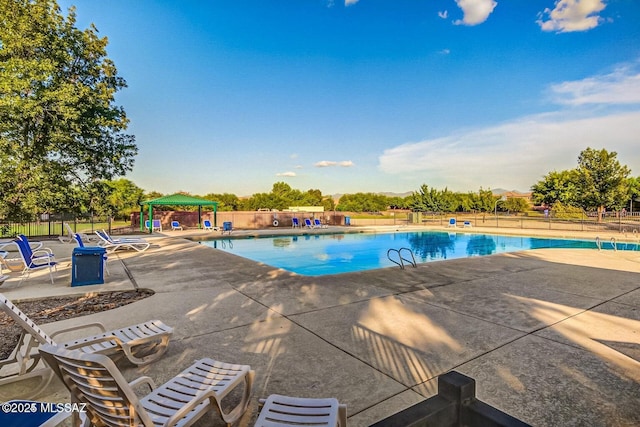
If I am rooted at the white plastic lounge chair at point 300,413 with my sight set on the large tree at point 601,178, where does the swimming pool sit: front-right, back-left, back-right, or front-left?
front-left

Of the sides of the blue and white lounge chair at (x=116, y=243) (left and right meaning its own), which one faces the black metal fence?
left

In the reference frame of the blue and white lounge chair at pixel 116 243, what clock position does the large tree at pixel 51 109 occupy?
The large tree is roughly at 8 o'clock from the blue and white lounge chair.

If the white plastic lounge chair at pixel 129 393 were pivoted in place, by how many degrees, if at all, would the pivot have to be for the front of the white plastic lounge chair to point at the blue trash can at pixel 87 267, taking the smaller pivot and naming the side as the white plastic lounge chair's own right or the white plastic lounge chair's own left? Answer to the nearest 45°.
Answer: approximately 45° to the white plastic lounge chair's own left

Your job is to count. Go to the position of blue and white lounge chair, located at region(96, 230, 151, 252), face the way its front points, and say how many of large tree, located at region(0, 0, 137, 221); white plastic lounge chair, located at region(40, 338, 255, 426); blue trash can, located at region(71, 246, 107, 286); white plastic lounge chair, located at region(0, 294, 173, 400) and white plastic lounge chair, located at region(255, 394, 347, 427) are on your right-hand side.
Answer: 4

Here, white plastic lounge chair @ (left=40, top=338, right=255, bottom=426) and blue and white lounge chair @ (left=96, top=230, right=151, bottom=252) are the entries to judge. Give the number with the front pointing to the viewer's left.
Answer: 0

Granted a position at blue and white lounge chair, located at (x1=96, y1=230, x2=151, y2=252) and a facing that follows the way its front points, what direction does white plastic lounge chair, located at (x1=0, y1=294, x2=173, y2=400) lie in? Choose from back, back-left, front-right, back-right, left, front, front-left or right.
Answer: right

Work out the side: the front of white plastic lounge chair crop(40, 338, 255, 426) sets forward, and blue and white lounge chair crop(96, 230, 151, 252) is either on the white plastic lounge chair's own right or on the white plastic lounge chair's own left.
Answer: on the white plastic lounge chair's own left

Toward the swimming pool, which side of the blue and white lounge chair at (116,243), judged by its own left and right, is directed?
front

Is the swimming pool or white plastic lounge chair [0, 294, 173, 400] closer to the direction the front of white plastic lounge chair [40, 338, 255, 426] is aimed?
the swimming pool

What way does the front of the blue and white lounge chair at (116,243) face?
to the viewer's right

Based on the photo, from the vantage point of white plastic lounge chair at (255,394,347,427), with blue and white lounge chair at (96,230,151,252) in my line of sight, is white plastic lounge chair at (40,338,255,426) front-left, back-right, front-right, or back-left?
front-left

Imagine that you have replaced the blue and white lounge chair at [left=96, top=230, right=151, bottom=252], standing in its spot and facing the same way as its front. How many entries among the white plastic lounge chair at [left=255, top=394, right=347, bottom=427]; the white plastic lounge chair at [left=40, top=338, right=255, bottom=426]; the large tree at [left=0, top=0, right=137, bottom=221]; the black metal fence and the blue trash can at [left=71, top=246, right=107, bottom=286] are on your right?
3

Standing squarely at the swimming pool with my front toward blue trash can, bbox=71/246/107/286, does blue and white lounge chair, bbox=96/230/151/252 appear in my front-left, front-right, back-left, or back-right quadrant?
front-right

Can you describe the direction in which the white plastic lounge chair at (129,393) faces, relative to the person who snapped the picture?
facing away from the viewer and to the right of the viewer

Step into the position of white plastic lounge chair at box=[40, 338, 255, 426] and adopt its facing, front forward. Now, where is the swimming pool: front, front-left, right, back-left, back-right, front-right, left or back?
front
